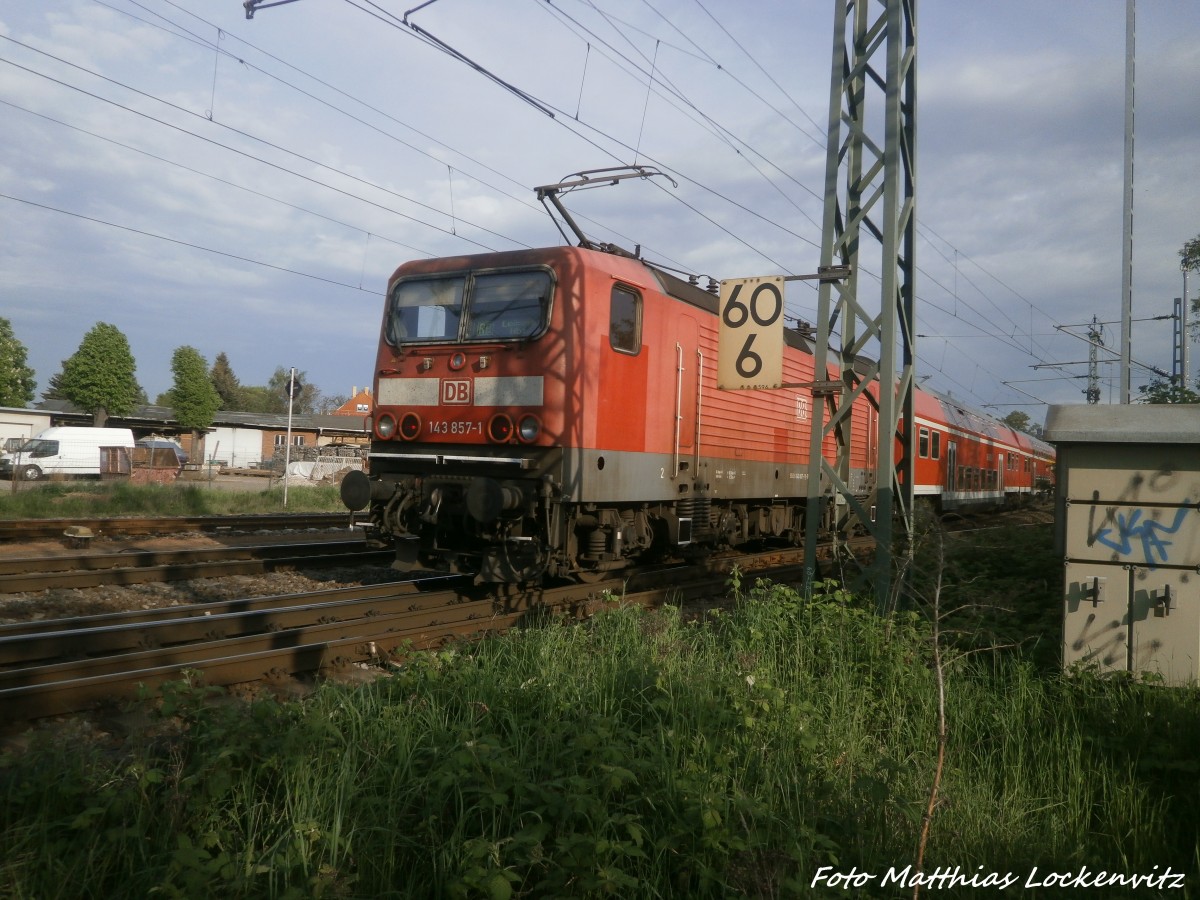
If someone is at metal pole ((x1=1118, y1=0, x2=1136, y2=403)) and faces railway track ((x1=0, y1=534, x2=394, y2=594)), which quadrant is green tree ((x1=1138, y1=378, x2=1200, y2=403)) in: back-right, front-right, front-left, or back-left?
back-right

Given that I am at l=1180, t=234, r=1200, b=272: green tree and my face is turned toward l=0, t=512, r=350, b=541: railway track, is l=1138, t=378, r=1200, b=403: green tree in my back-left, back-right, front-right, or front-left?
front-left

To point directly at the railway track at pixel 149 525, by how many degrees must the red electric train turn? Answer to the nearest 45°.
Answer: approximately 90° to its right

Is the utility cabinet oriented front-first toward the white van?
no

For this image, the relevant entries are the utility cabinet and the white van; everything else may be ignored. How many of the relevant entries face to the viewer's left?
1

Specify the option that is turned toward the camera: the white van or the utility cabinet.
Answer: the utility cabinet

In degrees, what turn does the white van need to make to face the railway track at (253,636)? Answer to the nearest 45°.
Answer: approximately 90° to its left

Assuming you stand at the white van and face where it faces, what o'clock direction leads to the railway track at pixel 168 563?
The railway track is roughly at 9 o'clock from the white van.

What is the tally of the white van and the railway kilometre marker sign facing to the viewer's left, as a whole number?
1

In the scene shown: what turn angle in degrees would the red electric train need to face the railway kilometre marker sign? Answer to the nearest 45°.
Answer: approximately 90° to its left

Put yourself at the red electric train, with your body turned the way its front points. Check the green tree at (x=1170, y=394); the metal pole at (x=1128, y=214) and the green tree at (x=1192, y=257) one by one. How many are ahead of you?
0

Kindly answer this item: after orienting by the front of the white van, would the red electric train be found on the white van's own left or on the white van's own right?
on the white van's own left

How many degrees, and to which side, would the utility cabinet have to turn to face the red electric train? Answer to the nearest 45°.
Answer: approximately 90° to its right

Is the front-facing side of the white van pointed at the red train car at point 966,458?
no

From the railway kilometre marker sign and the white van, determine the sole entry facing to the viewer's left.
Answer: the white van

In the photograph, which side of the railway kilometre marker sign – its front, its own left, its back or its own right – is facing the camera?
front

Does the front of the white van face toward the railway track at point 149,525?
no

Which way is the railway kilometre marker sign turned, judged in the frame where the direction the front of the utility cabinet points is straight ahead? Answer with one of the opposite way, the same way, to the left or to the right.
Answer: the same way

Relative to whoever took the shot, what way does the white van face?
facing to the left of the viewer

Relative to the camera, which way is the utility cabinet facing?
toward the camera
